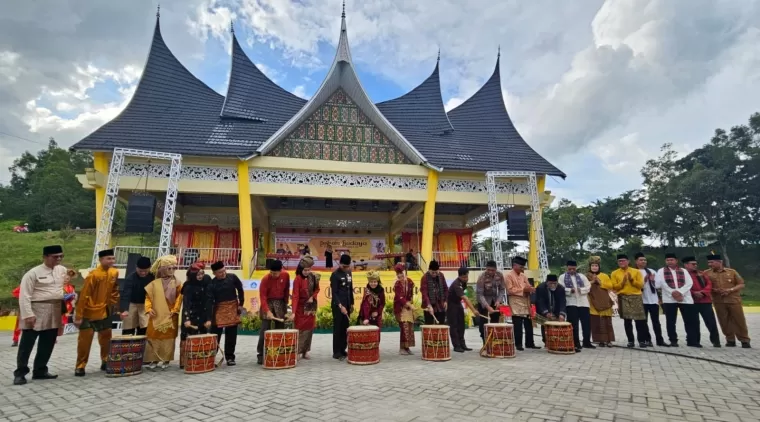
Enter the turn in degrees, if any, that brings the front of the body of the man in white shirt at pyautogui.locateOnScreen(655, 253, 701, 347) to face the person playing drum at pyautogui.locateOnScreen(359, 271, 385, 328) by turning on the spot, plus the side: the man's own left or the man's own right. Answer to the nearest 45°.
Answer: approximately 45° to the man's own right

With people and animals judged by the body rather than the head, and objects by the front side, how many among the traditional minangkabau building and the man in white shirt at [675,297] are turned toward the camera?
2

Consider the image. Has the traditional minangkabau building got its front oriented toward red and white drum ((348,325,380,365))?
yes

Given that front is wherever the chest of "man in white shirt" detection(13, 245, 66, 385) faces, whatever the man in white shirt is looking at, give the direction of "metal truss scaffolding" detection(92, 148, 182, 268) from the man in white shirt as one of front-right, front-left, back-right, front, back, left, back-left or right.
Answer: back-left

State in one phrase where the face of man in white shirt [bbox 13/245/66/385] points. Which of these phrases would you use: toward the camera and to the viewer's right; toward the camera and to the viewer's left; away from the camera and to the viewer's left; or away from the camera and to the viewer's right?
toward the camera and to the viewer's right

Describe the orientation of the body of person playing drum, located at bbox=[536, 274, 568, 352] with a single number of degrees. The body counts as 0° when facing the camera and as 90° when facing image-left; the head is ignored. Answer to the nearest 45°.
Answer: approximately 0°

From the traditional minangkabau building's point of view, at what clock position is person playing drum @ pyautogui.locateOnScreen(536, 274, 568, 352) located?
The person playing drum is roughly at 11 o'clock from the traditional minangkabau building.

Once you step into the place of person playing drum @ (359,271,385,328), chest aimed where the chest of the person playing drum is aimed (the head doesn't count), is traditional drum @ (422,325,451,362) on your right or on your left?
on your left

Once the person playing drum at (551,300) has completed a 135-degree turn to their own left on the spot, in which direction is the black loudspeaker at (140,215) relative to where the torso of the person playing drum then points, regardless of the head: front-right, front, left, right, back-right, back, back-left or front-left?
back-left
